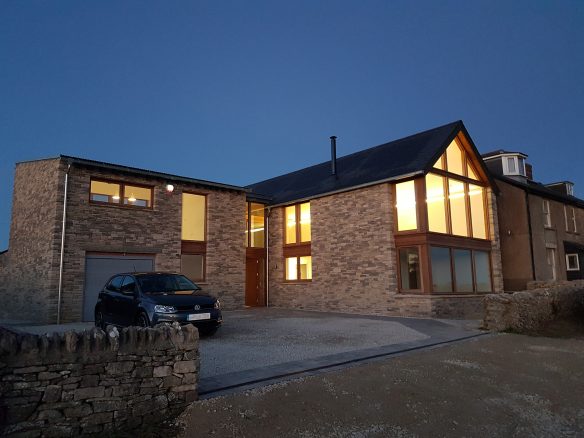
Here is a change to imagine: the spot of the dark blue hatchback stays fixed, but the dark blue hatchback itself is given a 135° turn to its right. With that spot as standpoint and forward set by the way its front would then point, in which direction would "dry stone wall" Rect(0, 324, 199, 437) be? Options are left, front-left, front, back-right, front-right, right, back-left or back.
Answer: left

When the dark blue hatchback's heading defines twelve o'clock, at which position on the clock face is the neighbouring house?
The neighbouring house is roughly at 10 o'clock from the dark blue hatchback.

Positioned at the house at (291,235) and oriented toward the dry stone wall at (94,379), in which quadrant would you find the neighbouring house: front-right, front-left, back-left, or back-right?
back-left

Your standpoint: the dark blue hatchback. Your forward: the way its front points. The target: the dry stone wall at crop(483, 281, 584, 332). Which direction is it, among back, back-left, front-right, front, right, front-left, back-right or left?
front-left

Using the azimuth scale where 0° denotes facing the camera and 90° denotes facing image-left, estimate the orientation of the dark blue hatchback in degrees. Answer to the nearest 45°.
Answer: approximately 315°

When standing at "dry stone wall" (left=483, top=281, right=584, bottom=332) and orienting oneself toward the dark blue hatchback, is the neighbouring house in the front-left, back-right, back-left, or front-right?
back-right

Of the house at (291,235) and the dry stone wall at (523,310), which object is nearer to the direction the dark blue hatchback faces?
the dry stone wall
